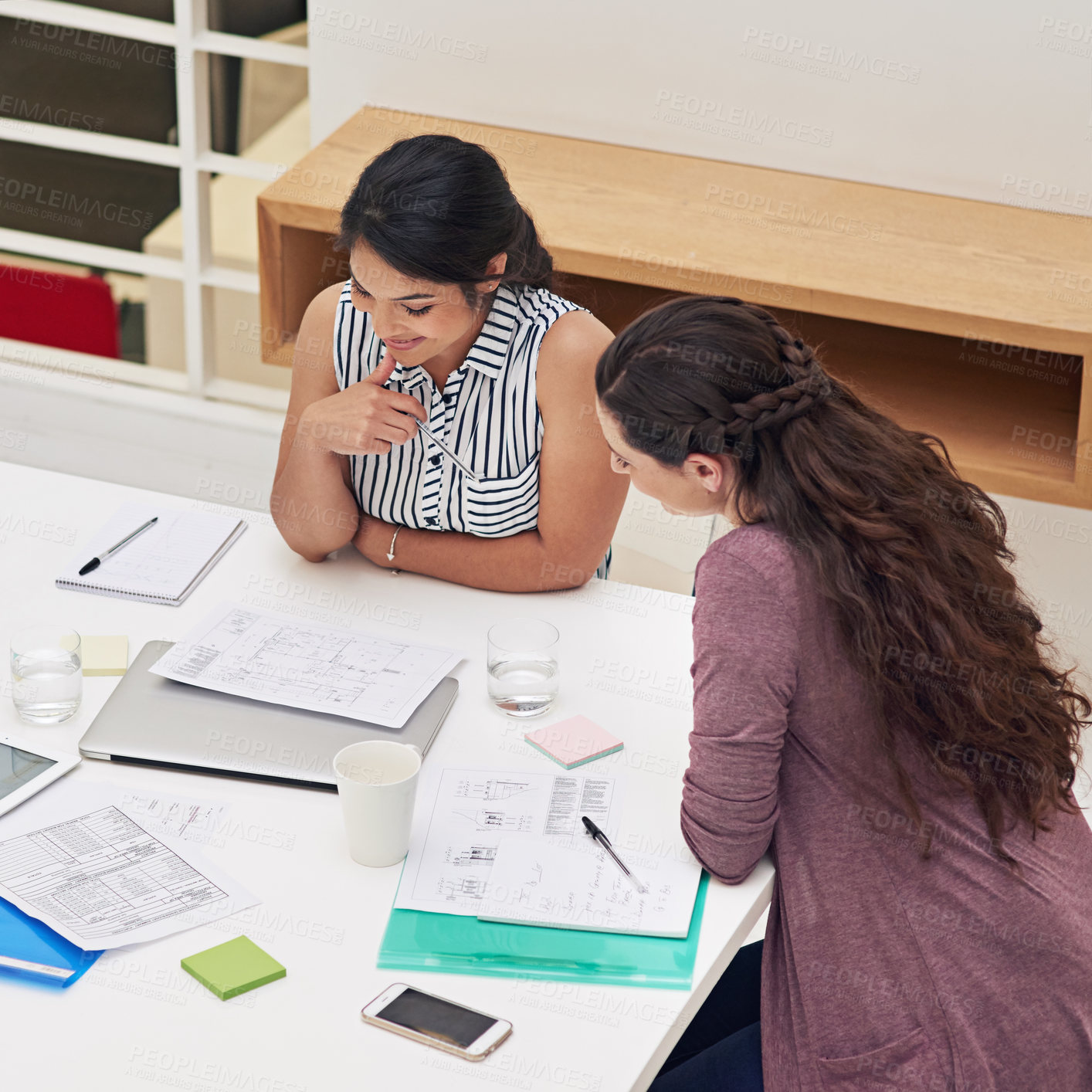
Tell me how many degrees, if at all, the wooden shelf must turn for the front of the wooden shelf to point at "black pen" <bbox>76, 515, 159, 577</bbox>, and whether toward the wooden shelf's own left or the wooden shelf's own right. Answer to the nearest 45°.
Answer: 0° — it already faces it

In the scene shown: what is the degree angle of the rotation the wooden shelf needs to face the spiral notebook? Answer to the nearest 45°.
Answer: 0° — it already faces it

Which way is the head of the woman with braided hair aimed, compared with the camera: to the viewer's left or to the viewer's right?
to the viewer's left

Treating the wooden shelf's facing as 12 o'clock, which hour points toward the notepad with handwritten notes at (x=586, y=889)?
The notepad with handwritten notes is roughly at 11 o'clock from the wooden shelf.

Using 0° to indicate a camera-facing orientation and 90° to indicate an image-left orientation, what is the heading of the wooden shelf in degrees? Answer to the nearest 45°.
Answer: approximately 45°
